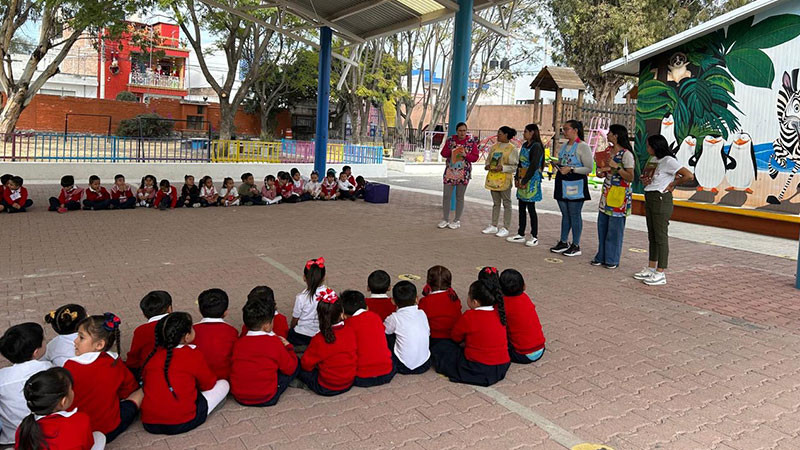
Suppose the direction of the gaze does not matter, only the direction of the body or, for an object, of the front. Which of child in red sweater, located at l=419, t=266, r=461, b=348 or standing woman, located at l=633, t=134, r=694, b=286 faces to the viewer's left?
the standing woman

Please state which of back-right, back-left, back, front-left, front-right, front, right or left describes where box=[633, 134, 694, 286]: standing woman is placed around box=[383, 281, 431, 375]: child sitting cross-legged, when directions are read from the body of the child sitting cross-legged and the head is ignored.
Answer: front-right

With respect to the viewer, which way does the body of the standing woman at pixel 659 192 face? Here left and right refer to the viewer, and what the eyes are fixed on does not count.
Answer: facing to the left of the viewer

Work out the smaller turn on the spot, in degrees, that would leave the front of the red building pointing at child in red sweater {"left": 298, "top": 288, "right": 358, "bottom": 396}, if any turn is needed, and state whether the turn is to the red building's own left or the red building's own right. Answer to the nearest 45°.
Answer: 0° — it already faces them

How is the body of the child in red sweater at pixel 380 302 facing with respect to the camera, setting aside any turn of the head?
away from the camera

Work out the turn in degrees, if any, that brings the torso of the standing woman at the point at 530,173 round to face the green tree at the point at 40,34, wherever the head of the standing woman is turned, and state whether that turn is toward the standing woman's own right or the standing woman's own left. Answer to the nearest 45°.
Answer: approximately 90° to the standing woman's own right

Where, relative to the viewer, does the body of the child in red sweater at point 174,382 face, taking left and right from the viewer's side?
facing away from the viewer and to the right of the viewer

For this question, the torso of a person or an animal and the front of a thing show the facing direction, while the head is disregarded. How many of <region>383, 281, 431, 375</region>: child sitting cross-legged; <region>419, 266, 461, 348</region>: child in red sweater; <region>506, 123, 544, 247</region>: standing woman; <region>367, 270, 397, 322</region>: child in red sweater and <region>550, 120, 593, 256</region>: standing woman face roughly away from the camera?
3

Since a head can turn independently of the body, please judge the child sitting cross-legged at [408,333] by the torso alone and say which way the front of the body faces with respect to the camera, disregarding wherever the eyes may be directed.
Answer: away from the camera

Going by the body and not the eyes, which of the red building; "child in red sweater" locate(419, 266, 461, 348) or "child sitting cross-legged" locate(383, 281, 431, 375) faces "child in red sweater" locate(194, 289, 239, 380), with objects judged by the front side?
the red building

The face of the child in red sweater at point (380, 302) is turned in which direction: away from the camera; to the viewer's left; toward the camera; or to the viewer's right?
away from the camera

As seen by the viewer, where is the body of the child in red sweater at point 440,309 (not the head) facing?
away from the camera
